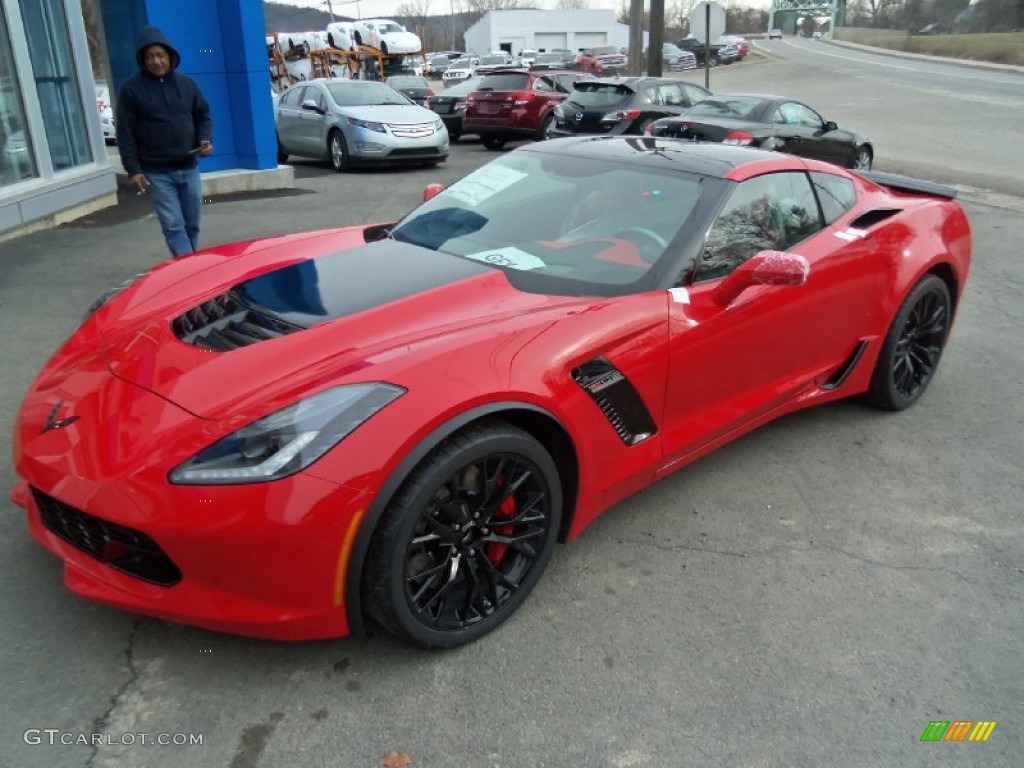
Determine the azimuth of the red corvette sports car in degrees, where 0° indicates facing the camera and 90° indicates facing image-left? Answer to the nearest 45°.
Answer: approximately 45°

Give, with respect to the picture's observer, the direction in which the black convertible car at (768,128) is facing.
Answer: facing away from the viewer and to the right of the viewer

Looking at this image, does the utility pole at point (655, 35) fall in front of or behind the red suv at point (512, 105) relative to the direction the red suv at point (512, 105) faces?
in front

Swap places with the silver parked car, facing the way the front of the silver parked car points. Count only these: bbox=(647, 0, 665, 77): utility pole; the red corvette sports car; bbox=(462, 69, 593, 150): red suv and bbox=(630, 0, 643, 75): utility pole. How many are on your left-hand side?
3

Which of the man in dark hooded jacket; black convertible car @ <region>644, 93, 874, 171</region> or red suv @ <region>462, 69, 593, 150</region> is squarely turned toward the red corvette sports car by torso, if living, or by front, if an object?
the man in dark hooded jacket

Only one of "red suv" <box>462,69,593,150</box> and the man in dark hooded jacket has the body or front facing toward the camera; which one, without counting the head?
the man in dark hooded jacket

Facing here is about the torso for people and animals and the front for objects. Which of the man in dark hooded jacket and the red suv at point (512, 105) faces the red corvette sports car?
the man in dark hooded jacket

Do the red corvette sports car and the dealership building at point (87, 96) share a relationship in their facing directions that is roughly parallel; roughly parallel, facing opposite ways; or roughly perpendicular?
roughly perpendicular

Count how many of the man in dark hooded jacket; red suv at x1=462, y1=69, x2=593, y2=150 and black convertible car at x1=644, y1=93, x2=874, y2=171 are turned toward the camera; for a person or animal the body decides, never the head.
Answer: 1

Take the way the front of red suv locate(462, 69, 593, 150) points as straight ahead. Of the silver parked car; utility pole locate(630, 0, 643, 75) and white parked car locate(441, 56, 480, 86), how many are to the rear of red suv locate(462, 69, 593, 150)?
1

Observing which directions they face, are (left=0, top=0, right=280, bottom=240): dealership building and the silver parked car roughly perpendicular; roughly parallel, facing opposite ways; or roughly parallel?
roughly parallel

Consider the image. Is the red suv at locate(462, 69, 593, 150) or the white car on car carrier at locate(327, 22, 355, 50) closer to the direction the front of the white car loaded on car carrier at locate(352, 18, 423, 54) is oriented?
the red suv

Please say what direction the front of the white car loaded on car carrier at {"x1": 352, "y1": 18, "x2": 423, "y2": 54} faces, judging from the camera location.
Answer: facing the viewer and to the right of the viewer

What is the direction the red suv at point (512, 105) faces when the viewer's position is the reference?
facing away from the viewer and to the right of the viewer

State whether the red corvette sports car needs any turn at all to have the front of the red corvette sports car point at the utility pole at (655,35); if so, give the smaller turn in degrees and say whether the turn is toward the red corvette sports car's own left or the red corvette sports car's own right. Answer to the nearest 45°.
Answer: approximately 135° to the red corvette sports car's own right

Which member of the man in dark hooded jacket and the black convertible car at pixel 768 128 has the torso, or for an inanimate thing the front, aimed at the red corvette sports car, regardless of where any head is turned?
the man in dark hooded jacket
